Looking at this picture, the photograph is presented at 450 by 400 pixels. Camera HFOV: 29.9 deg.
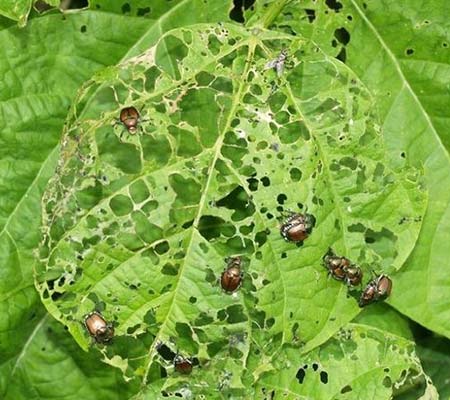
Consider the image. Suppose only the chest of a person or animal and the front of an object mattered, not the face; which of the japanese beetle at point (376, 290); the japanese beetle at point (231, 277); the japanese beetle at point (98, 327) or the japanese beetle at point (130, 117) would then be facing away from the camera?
the japanese beetle at point (231, 277)

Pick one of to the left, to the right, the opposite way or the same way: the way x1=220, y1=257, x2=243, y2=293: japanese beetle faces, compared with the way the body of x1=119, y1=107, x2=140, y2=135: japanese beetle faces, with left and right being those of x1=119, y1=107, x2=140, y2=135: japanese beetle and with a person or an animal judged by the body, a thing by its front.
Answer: the opposite way

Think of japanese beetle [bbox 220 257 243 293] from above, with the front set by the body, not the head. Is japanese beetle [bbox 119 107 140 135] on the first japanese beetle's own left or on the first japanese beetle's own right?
on the first japanese beetle's own left

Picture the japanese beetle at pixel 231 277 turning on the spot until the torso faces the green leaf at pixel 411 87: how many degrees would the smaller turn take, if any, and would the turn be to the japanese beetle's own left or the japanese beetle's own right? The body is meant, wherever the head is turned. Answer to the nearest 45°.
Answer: approximately 45° to the japanese beetle's own right

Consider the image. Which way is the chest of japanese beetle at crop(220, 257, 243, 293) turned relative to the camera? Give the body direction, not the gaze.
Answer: away from the camera

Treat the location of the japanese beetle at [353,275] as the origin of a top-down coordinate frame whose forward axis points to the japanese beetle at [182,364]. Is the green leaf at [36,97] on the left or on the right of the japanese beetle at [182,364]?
right

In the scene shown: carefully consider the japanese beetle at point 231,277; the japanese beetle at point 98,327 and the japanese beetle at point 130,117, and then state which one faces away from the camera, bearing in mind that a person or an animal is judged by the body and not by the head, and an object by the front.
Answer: the japanese beetle at point 231,277
